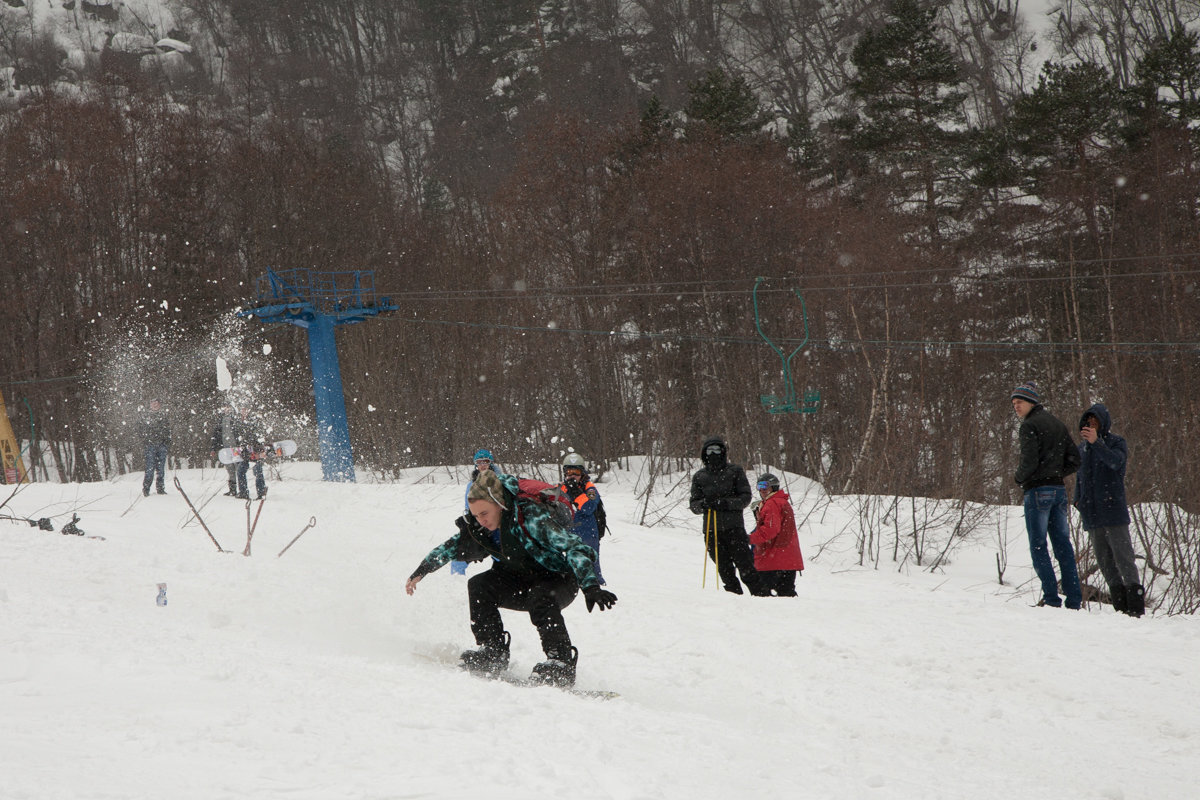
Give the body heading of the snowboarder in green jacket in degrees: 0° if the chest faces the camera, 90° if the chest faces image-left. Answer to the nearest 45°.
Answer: approximately 45°

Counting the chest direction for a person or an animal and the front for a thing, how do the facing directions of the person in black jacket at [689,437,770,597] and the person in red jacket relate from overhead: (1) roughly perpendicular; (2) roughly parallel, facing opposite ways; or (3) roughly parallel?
roughly perpendicular

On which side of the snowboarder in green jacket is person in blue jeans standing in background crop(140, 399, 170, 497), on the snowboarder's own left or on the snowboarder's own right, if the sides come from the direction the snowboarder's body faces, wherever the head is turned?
on the snowboarder's own right

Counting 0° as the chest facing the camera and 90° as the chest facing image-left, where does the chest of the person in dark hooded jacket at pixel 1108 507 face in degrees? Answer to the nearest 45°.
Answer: approximately 45°

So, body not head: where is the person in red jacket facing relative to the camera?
to the viewer's left

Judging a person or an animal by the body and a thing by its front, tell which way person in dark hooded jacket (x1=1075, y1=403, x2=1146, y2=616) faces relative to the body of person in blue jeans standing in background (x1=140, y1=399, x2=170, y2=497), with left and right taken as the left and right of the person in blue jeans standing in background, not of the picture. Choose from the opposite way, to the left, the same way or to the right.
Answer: to the right

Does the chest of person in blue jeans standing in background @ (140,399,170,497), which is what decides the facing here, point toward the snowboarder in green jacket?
yes
